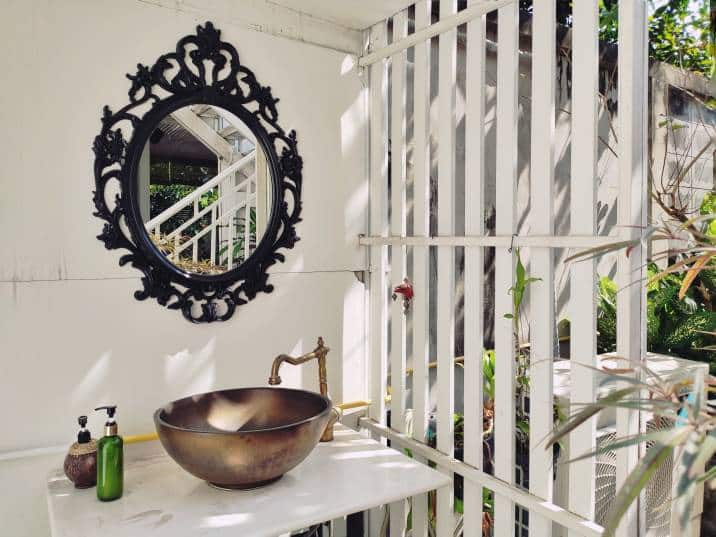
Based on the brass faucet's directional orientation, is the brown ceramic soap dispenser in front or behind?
in front

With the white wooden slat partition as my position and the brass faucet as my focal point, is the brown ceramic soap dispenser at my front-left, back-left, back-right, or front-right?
front-left

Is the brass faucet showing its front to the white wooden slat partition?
no

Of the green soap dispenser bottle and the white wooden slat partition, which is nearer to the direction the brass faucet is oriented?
the green soap dispenser bottle

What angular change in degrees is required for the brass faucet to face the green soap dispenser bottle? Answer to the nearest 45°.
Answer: approximately 45° to its left

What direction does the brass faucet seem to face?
to the viewer's left

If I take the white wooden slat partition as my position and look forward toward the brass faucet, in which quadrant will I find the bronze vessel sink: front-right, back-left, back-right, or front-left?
front-left
